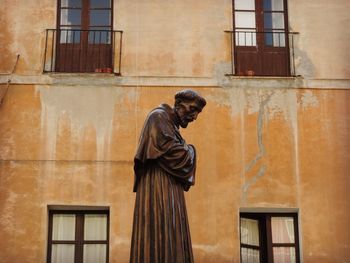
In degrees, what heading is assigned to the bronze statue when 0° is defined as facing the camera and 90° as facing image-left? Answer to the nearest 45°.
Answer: approximately 270°
